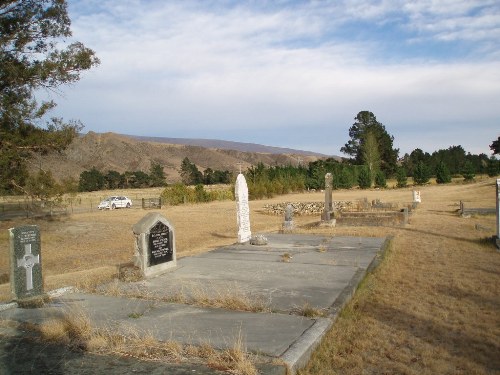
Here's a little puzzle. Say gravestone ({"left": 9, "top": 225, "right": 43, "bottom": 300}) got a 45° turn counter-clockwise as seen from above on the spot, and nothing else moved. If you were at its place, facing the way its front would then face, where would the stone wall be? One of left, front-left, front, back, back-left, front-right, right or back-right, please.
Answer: front-left

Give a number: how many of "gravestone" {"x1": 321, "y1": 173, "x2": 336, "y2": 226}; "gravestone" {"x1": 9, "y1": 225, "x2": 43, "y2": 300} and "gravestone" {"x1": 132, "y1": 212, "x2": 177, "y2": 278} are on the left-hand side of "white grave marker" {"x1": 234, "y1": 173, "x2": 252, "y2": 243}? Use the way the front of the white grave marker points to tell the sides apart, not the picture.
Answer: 1

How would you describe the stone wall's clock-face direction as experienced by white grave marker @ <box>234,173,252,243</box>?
The stone wall is roughly at 8 o'clock from the white grave marker.

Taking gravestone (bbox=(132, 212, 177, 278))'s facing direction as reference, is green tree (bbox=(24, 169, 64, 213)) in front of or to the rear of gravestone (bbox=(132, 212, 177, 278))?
to the rear

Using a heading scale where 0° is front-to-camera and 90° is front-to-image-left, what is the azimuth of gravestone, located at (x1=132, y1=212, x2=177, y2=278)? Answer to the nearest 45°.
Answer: approximately 315°

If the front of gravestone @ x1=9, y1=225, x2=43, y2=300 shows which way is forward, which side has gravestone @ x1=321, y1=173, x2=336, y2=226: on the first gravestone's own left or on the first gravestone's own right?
on the first gravestone's own left

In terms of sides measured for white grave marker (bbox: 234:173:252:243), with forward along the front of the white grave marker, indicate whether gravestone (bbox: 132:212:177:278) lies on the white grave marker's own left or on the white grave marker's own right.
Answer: on the white grave marker's own right

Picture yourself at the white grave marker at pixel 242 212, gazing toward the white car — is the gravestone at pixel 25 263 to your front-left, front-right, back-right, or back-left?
back-left

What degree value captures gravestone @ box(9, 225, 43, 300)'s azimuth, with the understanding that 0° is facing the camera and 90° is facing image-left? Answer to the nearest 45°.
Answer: approximately 315°

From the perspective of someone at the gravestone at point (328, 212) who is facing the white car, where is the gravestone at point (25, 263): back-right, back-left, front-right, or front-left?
back-left

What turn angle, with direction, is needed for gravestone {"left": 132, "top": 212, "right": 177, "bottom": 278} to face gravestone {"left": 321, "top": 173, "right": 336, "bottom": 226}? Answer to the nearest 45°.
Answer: approximately 90° to its left

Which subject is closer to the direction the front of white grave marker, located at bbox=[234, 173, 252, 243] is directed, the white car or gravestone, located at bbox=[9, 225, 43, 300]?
the gravestone

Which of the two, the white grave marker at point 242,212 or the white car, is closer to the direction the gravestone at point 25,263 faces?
the white grave marker

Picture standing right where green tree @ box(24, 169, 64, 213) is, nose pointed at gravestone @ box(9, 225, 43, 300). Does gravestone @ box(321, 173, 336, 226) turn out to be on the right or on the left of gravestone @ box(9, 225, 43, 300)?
left

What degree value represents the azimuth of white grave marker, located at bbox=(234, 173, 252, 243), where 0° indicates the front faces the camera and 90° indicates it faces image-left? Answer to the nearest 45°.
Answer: approximately 315°
